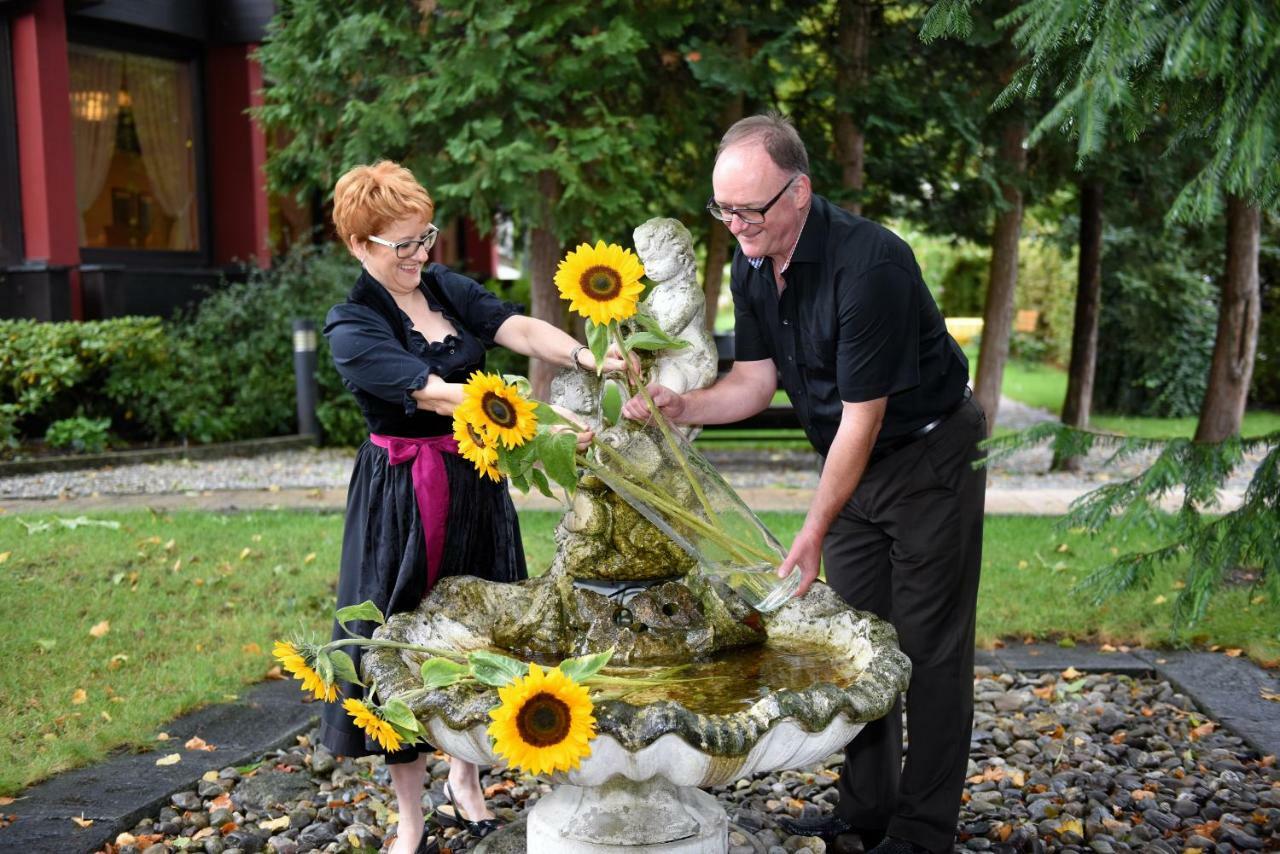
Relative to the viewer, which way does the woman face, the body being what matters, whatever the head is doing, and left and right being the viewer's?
facing the viewer and to the right of the viewer

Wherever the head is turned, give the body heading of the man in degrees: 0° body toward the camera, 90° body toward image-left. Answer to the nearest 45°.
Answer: approximately 45°

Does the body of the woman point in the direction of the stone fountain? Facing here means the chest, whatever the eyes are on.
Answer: yes

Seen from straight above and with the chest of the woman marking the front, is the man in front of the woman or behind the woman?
in front

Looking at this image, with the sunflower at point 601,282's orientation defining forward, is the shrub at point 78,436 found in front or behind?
behind

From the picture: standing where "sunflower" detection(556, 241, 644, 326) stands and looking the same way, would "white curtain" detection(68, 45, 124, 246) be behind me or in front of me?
behind

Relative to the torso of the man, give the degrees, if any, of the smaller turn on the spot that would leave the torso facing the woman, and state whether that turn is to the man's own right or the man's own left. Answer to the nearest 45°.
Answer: approximately 45° to the man's own right

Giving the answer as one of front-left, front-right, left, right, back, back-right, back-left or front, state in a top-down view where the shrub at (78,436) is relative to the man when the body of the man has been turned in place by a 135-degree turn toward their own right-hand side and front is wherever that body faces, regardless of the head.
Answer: front-left

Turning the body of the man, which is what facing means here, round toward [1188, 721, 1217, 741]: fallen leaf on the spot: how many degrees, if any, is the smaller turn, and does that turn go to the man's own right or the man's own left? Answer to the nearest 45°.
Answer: approximately 180°

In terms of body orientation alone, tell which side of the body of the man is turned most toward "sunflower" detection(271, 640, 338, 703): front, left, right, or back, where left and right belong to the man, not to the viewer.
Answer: front

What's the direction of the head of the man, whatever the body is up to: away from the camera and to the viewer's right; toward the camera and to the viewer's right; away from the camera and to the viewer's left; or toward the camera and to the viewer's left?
toward the camera and to the viewer's left

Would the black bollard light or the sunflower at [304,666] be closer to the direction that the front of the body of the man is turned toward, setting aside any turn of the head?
the sunflower

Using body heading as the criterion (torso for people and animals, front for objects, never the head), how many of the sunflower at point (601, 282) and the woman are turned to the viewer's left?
0

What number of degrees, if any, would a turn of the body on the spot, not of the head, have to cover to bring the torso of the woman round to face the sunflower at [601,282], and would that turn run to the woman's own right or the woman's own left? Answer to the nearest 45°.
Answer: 0° — they already face it

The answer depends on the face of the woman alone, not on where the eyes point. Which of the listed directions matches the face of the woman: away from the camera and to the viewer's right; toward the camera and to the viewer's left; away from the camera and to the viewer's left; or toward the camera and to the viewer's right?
toward the camera and to the viewer's right
